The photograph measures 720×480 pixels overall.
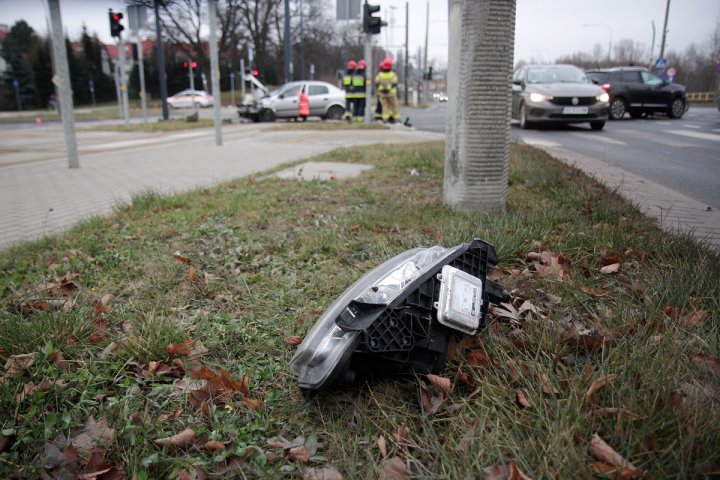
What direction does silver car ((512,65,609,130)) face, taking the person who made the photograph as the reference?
facing the viewer and to the right of the viewer

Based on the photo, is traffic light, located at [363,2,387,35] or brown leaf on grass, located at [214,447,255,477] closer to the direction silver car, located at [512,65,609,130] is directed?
the brown leaf on grass

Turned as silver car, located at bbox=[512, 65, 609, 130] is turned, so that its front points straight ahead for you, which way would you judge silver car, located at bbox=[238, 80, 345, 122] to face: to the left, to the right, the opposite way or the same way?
to the right

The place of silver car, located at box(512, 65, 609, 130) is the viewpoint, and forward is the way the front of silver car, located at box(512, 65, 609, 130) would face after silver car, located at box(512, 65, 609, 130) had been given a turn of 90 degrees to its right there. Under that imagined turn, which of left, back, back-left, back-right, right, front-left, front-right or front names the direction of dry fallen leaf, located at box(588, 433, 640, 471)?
front-left

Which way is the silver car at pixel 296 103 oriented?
to the viewer's left

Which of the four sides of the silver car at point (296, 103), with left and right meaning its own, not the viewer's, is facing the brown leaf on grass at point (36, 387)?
left

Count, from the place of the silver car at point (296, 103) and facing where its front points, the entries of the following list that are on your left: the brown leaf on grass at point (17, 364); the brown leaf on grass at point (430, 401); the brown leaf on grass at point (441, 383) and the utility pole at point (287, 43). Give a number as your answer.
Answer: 3

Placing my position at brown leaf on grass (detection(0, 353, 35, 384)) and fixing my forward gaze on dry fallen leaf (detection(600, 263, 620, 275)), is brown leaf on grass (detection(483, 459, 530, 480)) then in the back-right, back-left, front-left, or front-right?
front-right

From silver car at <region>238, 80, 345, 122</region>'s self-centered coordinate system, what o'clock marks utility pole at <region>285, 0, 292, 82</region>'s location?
The utility pole is roughly at 3 o'clock from the silver car.

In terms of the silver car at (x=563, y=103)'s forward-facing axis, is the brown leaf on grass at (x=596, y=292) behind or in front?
in front

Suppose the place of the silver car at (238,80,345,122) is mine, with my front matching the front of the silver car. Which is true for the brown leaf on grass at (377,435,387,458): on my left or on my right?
on my left
